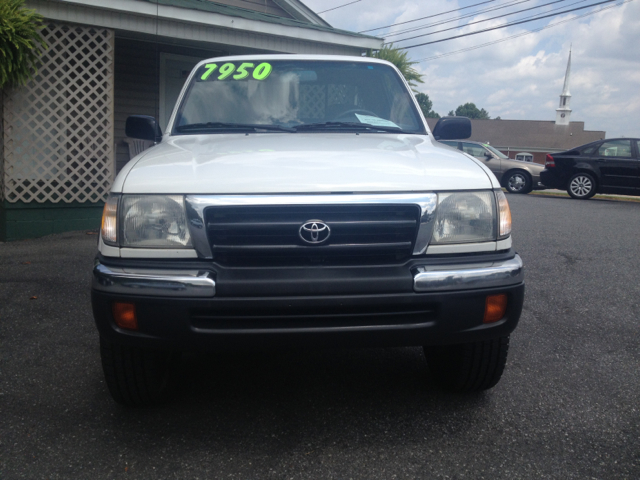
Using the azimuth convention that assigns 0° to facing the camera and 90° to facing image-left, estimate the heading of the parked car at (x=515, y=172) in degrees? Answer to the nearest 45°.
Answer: approximately 270°

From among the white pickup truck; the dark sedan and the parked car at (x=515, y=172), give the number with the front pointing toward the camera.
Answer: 1

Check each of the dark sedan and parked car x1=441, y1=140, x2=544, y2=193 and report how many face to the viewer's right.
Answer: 2

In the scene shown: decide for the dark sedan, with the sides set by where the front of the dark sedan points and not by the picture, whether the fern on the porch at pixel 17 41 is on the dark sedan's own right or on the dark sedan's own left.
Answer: on the dark sedan's own right

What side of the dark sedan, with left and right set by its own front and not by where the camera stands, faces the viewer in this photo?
right

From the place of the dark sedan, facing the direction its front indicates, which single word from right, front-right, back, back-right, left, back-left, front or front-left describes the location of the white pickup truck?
right

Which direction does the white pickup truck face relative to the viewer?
toward the camera

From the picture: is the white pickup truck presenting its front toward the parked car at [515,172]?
no

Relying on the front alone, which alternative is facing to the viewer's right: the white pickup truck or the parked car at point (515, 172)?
the parked car

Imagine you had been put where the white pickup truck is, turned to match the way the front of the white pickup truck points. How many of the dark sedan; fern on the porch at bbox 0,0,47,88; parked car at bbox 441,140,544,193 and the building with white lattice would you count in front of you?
0

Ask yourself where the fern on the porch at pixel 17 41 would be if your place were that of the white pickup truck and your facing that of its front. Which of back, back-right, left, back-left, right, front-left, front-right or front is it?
back-right

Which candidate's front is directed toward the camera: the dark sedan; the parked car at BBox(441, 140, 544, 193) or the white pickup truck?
the white pickup truck

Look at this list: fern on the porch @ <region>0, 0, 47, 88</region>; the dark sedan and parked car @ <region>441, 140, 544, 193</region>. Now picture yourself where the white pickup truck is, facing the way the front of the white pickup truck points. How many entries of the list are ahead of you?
0

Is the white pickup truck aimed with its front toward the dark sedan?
no

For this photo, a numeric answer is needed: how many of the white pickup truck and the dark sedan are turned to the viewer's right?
1

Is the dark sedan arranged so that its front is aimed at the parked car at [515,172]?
no
